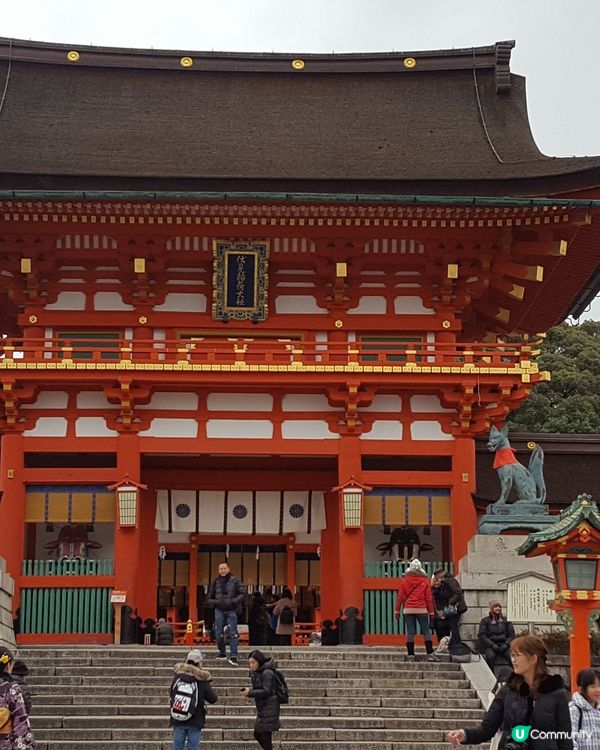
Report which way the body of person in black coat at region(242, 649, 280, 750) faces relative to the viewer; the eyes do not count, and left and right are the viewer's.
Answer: facing to the left of the viewer

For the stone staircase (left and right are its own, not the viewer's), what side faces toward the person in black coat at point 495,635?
left

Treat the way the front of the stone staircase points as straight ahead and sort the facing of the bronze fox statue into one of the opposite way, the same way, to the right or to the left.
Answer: to the right

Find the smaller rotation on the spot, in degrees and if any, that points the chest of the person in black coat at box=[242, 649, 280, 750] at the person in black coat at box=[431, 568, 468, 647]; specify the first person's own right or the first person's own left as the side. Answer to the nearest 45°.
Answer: approximately 135° to the first person's own right

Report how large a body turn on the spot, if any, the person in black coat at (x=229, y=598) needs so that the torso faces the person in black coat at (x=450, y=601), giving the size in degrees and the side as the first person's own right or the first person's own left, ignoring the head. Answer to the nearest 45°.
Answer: approximately 90° to the first person's own left

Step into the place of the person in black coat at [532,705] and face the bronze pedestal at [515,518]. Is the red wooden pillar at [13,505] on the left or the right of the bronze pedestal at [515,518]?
left

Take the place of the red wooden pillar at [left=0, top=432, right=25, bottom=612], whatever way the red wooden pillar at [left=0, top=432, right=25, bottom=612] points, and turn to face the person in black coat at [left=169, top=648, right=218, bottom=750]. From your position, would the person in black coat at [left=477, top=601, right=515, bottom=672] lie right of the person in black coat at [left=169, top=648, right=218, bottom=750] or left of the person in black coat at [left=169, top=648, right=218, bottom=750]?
left

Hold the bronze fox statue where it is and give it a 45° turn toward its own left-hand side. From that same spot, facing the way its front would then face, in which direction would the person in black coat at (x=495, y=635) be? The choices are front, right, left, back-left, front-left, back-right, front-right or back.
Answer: front-left

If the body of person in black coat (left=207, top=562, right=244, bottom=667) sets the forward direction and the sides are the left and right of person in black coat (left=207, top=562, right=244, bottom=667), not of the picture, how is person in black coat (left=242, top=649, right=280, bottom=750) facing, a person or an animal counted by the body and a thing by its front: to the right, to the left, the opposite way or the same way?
to the right

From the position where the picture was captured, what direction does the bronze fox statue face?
facing to the left of the viewer

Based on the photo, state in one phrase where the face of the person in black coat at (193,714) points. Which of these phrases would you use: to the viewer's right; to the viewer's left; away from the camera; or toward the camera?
away from the camera

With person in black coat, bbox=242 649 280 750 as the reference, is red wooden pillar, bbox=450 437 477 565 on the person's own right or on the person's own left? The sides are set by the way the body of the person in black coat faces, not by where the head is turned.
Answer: on the person's own right
